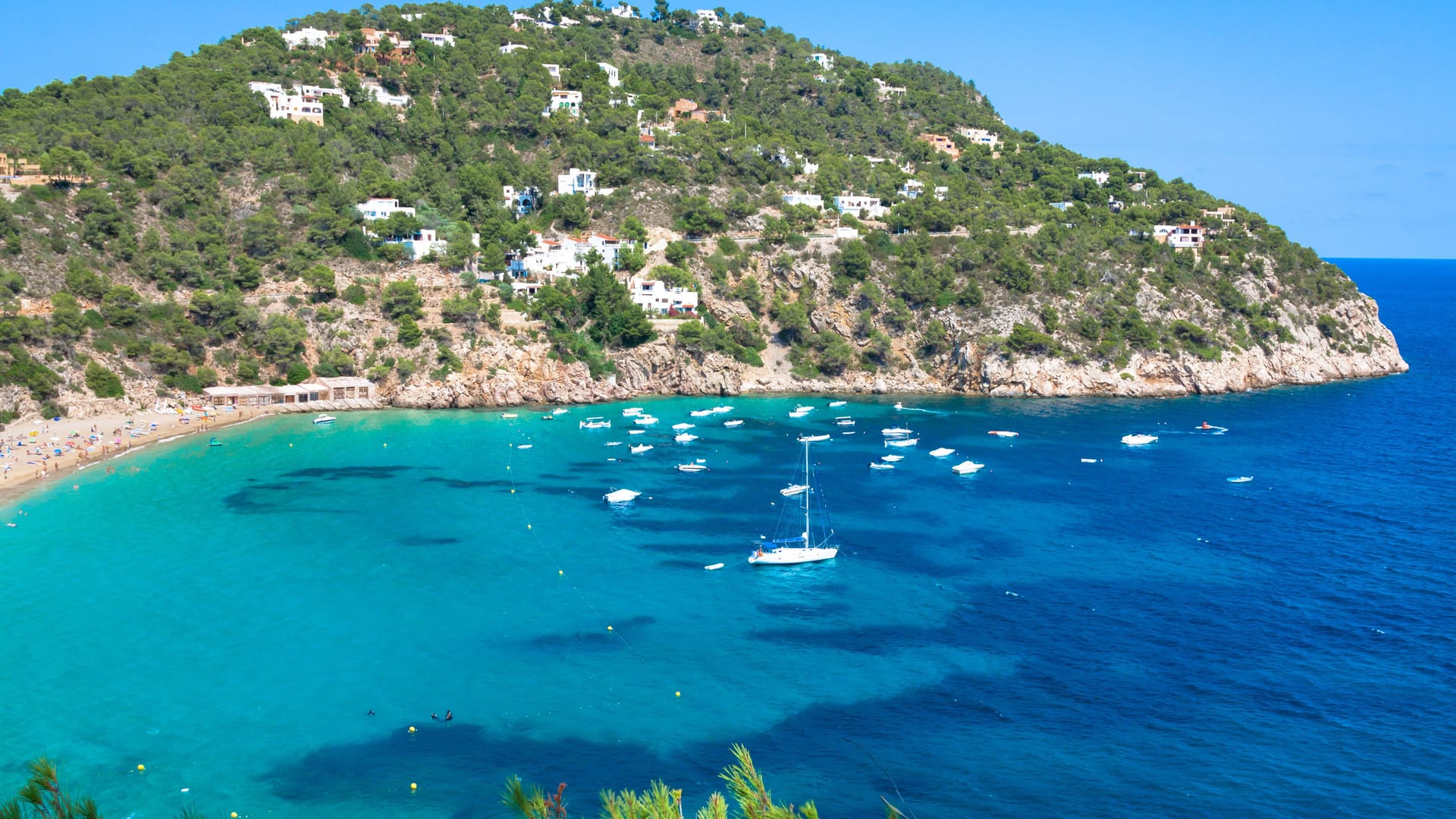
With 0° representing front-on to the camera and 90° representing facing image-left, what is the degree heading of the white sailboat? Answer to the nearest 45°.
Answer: approximately 270°
